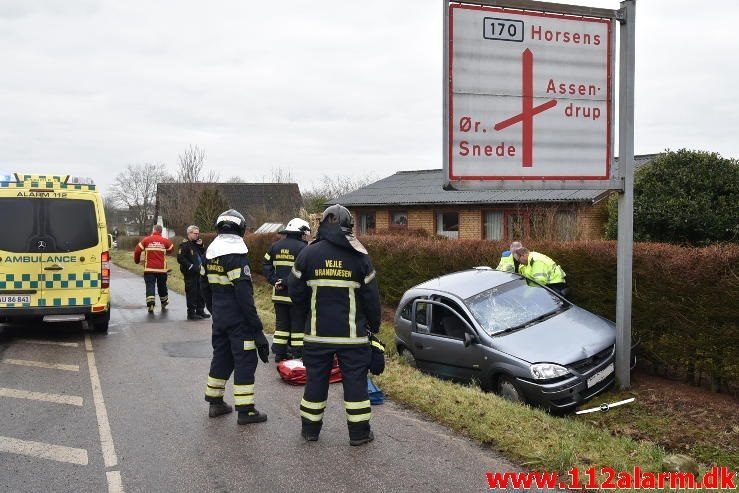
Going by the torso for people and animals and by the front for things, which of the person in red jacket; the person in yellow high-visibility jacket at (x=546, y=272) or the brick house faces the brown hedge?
the brick house

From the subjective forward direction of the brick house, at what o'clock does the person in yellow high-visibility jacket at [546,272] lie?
The person in yellow high-visibility jacket is roughly at 12 o'clock from the brick house.

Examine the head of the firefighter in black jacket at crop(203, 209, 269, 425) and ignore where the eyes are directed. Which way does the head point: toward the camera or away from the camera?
away from the camera

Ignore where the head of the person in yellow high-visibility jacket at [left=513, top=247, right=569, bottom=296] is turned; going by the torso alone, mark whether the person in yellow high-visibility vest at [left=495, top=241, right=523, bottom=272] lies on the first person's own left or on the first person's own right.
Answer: on the first person's own right

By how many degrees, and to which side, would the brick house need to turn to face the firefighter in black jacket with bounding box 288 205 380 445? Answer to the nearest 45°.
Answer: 0° — it already faces them

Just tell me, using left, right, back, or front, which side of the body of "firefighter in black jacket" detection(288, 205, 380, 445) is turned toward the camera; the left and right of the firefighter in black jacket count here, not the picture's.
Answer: back

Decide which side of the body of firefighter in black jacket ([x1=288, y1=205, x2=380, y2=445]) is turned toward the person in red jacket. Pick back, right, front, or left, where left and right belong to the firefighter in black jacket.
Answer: front

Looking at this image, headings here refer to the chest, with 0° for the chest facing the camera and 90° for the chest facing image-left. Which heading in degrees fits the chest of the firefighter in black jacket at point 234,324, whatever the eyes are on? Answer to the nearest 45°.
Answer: approximately 225°

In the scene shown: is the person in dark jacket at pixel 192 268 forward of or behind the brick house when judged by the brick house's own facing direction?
forward
